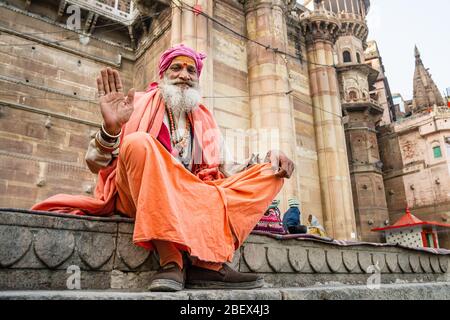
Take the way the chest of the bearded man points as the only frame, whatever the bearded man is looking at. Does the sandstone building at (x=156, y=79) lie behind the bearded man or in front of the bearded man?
behind

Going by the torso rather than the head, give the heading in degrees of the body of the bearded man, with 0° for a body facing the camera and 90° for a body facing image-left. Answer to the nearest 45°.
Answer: approximately 0°
